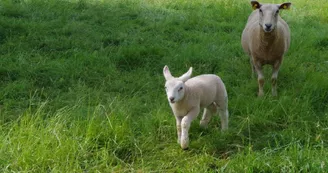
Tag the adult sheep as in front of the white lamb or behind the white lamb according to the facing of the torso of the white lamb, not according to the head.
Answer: behind

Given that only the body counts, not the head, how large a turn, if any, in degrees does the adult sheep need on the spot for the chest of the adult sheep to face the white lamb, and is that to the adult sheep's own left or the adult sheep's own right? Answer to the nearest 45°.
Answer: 0° — it already faces it

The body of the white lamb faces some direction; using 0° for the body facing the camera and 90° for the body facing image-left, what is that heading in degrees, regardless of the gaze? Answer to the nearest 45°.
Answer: approximately 45°

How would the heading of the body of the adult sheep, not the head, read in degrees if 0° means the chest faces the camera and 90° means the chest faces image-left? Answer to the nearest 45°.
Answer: approximately 0°
